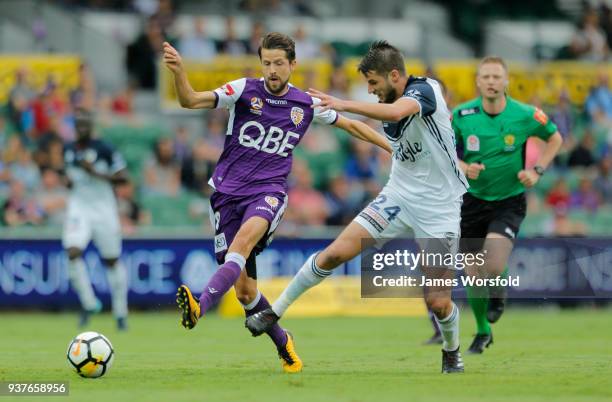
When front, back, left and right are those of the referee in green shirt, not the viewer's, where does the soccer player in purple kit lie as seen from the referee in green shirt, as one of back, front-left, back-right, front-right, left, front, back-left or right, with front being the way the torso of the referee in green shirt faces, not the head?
front-right

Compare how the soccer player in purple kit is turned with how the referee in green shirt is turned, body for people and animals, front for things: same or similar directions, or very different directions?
same or similar directions

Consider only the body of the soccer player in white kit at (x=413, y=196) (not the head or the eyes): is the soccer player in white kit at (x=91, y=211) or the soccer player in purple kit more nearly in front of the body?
the soccer player in purple kit

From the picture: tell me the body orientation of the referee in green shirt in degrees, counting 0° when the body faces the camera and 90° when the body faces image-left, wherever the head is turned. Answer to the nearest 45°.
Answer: approximately 0°

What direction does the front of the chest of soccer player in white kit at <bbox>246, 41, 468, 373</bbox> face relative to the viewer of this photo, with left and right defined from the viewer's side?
facing the viewer and to the left of the viewer

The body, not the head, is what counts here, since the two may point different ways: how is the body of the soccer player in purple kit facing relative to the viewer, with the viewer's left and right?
facing the viewer

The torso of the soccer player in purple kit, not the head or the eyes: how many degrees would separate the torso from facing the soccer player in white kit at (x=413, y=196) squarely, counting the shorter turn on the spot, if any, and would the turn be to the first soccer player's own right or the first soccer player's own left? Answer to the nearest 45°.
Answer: approximately 90° to the first soccer player's own left

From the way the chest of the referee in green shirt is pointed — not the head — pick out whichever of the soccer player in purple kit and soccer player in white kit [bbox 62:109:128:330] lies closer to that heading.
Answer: the soccer player in purple kit

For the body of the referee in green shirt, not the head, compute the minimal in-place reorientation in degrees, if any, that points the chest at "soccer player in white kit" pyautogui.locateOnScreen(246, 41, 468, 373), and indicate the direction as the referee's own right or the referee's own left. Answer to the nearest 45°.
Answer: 0° — they already face them

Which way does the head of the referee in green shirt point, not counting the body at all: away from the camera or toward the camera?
toward the camera

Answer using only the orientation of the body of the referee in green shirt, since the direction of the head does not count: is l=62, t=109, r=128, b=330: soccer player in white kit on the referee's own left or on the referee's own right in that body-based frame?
on the referee's own right

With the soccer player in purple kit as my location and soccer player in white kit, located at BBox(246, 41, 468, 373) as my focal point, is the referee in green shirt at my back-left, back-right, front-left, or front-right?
front-left

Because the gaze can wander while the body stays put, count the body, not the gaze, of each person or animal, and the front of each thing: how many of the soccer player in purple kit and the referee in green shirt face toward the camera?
2
